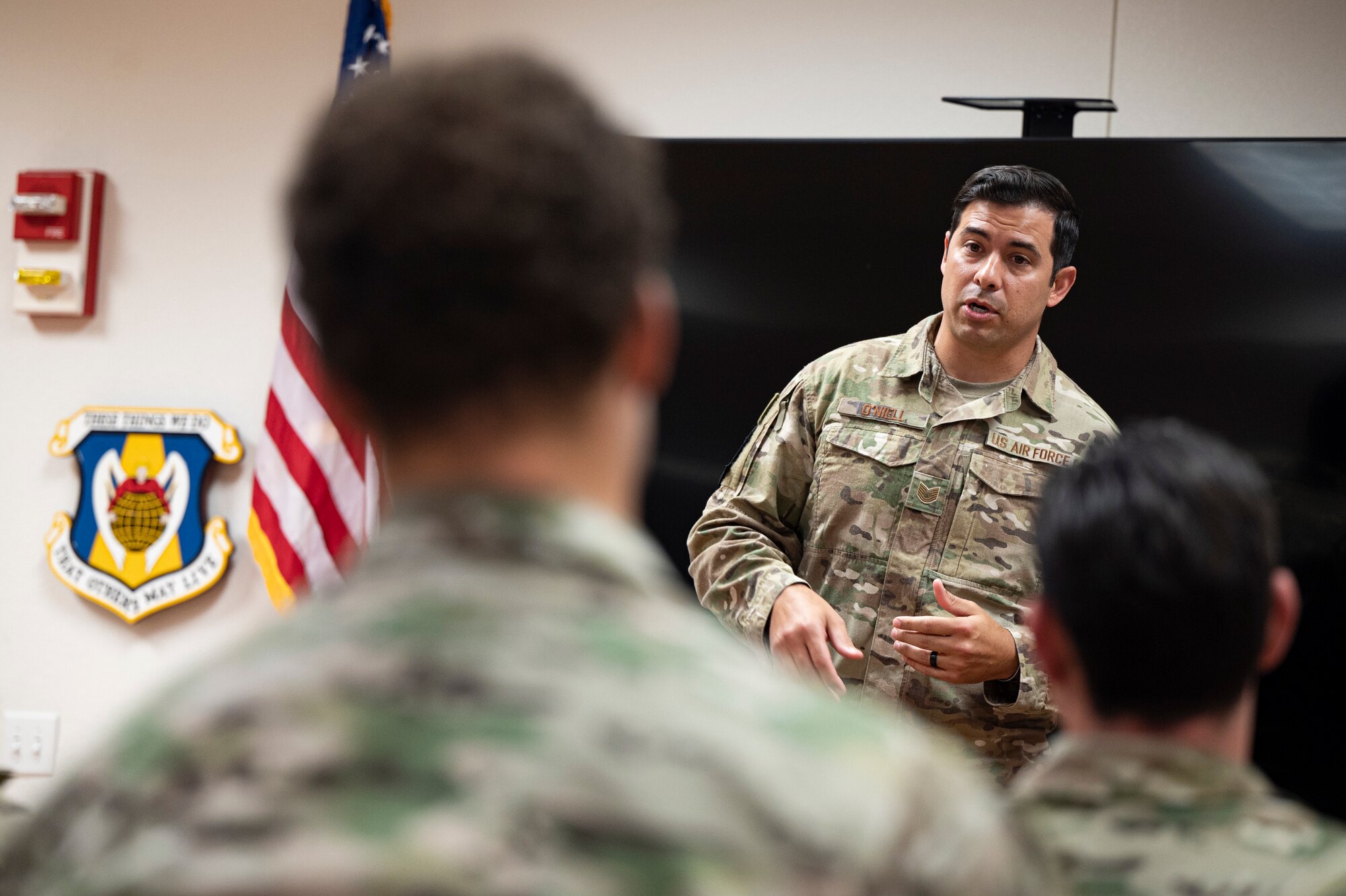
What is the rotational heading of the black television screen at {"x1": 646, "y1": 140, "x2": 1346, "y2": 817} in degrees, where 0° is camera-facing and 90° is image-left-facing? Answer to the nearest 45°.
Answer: approximately 0°

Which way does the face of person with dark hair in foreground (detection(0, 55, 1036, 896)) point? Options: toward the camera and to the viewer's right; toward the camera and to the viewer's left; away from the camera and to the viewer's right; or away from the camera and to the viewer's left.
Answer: away from the camera and to the viewer's right

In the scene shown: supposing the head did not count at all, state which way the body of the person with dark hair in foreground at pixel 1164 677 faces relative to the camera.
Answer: away from the camera

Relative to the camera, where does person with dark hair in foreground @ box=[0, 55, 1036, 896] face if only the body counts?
away from the camera

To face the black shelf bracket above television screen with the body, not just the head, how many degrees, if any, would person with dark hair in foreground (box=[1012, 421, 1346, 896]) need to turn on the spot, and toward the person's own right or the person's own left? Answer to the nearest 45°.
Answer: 0° — they already face it

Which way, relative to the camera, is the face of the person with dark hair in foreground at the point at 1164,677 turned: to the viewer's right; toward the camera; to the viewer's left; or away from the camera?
away from the camera

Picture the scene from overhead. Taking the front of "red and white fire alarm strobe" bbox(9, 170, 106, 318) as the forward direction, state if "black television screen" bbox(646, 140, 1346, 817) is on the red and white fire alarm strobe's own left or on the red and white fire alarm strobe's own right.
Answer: on the red and white fire alarm strobe's own left

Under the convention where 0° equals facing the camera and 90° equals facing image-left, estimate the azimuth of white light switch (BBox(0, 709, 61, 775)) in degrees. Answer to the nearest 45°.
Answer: approximately 0°

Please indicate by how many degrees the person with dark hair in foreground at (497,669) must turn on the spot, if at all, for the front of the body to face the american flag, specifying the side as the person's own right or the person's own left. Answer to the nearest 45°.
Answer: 0° — they already face it
